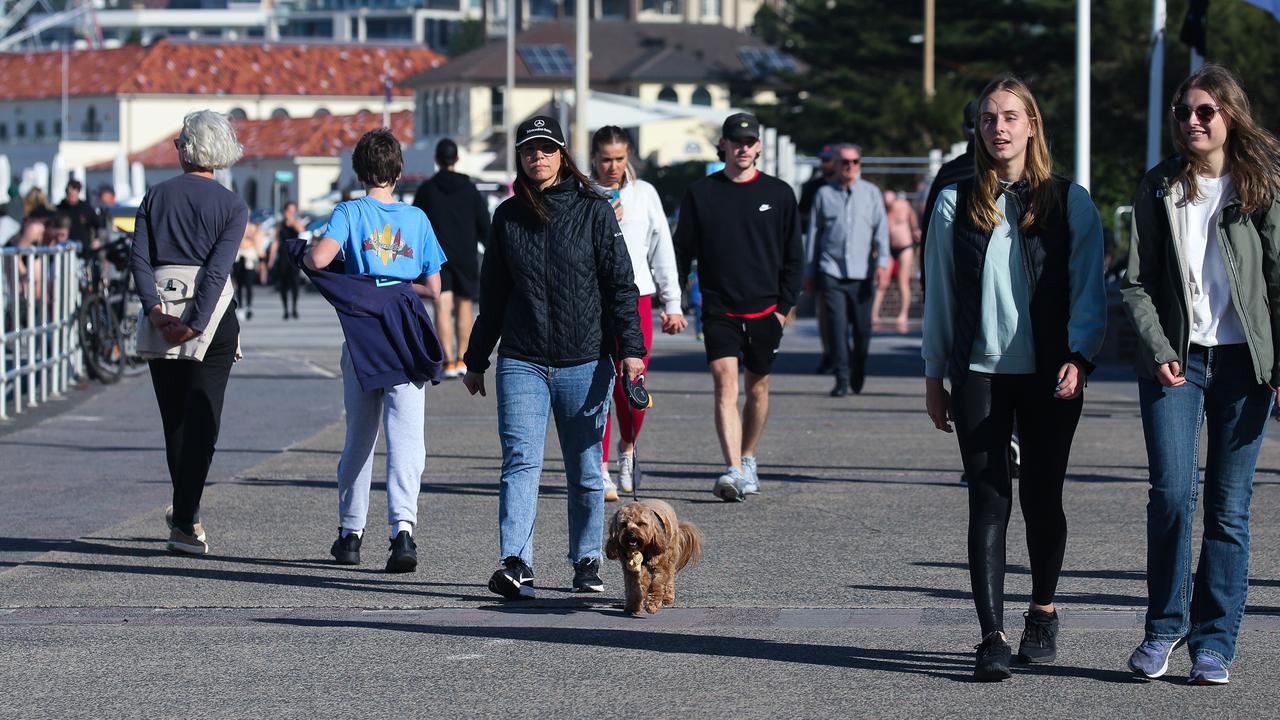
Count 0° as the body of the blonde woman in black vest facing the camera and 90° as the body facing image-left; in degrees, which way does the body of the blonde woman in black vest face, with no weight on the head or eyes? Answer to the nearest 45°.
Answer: approximately 0°

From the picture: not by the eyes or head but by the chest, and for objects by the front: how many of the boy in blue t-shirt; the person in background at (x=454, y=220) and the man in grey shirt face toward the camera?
1

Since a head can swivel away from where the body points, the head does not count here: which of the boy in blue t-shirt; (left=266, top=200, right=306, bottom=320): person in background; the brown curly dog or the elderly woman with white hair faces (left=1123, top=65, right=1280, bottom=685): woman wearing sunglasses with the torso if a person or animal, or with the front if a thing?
the person in background

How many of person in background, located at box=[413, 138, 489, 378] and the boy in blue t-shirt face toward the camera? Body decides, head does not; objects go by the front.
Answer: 0

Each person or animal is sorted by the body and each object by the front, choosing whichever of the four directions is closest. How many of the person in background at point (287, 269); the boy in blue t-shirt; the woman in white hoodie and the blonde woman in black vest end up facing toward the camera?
3

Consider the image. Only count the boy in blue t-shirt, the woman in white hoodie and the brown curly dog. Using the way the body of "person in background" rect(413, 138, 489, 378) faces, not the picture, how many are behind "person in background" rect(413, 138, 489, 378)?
3

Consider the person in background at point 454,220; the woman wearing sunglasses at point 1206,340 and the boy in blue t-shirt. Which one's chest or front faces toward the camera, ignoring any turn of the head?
the woman wearing sunglasses

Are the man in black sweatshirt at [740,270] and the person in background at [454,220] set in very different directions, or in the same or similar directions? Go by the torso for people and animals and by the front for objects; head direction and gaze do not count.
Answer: very different directions

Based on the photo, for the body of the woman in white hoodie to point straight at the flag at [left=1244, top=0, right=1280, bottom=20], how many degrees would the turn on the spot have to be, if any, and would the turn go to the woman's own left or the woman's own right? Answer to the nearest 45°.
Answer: approximately 135° to the woman's own left

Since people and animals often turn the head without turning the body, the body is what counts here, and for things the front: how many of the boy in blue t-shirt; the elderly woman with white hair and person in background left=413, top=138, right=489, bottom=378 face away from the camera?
3

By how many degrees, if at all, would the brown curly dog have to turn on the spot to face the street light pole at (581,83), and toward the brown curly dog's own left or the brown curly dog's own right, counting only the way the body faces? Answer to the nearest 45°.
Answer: approximately 135° to the brown curly dog's own right

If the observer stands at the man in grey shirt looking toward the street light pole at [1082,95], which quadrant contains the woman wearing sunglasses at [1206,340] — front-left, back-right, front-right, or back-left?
back-right

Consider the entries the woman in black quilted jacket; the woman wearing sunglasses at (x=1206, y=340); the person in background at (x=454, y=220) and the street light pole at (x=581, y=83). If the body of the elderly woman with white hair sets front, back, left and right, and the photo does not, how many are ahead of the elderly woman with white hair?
2

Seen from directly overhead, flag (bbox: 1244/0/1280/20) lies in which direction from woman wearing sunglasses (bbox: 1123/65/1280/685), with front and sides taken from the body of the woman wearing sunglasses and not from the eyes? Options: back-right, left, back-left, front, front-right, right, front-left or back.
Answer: back

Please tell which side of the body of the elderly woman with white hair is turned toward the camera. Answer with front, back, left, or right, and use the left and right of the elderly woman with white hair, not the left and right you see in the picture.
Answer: back

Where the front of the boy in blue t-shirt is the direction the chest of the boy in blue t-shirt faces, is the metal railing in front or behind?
in front

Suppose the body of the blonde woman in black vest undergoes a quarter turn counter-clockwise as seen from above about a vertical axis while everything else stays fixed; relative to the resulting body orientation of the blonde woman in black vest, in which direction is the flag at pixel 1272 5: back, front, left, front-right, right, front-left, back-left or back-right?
left
